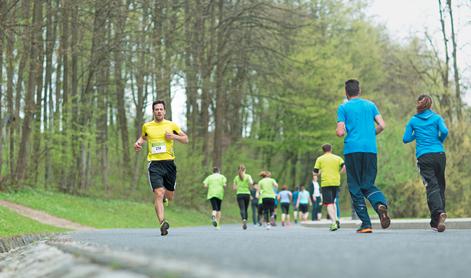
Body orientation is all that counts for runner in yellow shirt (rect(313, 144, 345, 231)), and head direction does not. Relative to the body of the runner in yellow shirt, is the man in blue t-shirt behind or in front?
behind

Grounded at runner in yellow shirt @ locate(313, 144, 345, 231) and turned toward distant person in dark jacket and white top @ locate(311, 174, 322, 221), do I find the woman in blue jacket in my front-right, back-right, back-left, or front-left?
back-right

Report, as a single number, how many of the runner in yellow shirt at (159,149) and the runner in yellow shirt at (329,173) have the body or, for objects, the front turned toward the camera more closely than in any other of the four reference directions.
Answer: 1

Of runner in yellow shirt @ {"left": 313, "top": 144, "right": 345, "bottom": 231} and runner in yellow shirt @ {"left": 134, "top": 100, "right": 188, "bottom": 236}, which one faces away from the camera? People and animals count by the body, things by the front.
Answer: runner in yellow shirt @ {"left": 313, "top": 144, "right": 345, "bottom": 231}

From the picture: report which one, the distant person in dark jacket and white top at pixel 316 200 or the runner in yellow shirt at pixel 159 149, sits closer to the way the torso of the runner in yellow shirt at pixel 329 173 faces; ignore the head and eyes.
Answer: the distant person in dark jacket and white top

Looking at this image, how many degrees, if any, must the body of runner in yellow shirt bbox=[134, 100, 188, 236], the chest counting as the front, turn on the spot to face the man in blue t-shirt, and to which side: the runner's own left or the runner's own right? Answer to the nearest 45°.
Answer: approximately 45° to the runner's own left

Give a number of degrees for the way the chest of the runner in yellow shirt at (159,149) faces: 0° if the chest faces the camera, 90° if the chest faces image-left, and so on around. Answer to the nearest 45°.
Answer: approximately 0°

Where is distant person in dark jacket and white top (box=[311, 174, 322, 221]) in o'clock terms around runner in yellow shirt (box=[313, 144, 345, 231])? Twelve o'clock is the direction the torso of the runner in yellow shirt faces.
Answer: The distant person in dark jacket and white top is roughly at 12 o'clock from the runner in yellow shirt.

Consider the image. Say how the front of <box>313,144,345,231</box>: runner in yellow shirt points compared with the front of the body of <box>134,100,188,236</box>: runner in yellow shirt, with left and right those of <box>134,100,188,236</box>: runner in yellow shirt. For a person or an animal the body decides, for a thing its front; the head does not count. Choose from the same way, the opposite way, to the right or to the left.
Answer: the opposite way

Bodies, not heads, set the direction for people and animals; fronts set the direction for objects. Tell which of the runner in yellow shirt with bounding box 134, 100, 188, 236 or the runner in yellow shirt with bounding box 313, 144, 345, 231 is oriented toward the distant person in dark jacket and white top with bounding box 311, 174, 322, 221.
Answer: the runner in yellow shirt with bounding box 313, 144, 345, 231

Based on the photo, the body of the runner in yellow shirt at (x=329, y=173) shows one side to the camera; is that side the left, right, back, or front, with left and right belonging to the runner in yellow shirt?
back
